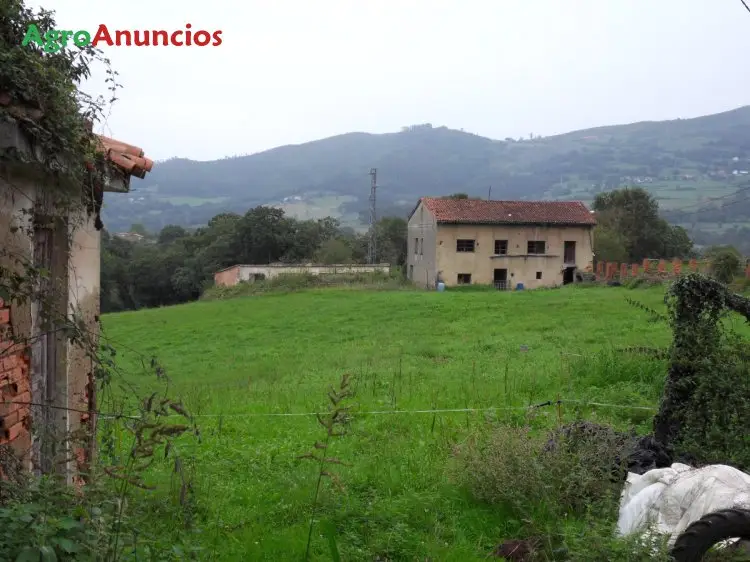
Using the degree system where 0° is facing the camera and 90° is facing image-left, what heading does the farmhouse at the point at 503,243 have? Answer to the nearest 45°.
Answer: approximately 0°

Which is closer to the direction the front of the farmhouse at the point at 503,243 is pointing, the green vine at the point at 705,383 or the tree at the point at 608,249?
the green vine

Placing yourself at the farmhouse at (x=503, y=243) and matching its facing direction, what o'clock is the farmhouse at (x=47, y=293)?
the farmhouse at (x=47, y=293) is roughly at 12 o'clock from the farmhouse at (x=503, y=243).

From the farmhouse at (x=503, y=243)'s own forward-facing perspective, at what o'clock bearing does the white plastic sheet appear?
The white plastic sheet is roughly at 12 o'clock from the farmhouse.

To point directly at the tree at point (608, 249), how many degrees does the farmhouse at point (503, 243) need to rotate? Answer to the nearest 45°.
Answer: approximately 135° to its left

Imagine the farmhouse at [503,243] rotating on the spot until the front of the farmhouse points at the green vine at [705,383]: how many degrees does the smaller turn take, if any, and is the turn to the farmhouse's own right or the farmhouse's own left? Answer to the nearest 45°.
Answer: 0° — it already faces it

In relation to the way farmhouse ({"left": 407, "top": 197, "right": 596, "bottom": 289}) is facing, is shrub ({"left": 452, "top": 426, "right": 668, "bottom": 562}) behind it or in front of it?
in front

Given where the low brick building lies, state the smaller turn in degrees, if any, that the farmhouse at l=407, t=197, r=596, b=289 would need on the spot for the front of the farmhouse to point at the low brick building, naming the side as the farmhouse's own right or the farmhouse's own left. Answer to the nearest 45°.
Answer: approximately 90° to the farmhouse's own right

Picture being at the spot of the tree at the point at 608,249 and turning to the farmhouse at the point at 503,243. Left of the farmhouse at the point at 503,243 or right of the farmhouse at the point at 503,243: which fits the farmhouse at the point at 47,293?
left

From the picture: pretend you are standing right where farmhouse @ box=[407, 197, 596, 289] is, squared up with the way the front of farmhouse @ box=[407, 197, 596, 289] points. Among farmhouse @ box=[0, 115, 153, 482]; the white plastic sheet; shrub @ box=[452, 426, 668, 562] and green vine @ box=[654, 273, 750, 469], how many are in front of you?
4
